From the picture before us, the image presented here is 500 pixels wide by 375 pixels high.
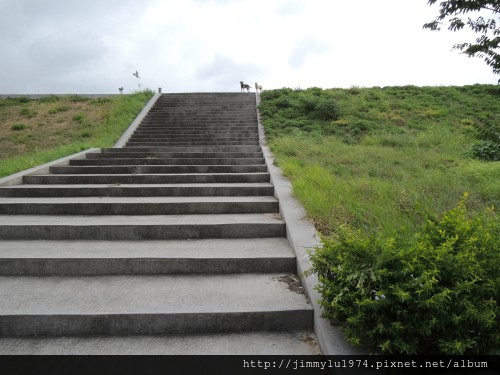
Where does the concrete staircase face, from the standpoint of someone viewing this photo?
facing the viewer

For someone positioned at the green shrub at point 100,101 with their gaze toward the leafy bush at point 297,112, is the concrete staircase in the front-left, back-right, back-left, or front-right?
front-right

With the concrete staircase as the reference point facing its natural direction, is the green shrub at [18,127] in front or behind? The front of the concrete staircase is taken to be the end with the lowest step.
behind

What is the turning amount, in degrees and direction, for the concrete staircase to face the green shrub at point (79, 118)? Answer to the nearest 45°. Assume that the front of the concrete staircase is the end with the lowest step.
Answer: approximately 180°

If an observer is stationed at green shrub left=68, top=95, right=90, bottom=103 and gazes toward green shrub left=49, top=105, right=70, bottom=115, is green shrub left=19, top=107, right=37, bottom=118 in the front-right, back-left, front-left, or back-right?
front-right

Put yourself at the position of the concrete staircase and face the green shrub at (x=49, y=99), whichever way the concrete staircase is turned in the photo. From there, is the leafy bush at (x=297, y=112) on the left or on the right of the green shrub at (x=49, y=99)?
right

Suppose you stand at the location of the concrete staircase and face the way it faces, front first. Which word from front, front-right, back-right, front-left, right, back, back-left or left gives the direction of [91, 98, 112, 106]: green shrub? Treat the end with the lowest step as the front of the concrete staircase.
back

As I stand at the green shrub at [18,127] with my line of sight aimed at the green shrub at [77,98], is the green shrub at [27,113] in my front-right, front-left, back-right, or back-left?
front-left

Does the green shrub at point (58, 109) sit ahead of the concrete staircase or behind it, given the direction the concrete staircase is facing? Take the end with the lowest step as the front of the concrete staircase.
behind

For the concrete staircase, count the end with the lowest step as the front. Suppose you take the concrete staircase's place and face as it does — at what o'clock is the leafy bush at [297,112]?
The leafy bush is roughly at 7 o'clock from the concrete staircase.

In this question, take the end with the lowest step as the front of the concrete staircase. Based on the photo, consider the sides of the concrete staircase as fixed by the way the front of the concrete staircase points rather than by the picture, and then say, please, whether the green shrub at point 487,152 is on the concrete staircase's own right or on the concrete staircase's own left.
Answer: on the concrete staircase's own left
